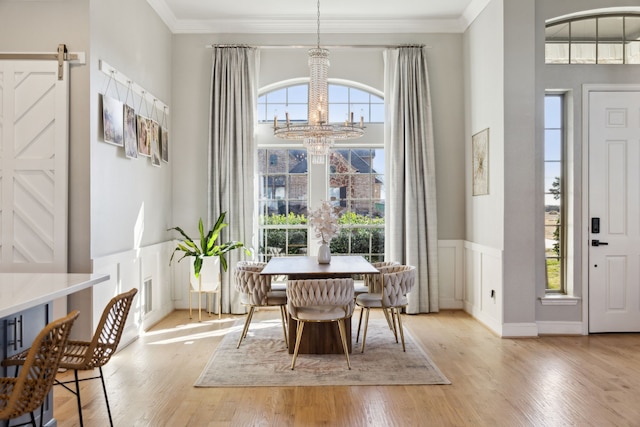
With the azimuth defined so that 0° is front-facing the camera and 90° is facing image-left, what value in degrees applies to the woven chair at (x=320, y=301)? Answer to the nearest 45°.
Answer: approximately 180°

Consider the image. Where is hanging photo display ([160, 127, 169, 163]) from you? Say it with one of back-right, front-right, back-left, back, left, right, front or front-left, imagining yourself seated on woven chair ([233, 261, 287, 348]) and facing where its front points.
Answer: back-left

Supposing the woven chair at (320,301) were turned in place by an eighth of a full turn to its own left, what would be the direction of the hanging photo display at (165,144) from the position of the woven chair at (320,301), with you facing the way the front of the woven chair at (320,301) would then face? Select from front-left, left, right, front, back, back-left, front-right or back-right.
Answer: front

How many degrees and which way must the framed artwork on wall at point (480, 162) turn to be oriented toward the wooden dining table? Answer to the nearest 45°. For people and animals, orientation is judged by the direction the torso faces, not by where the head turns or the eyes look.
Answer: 0° — it already faces it

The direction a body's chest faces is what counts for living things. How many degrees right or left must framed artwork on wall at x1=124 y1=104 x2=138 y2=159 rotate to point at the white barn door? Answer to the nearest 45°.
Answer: approximately 90° to its right

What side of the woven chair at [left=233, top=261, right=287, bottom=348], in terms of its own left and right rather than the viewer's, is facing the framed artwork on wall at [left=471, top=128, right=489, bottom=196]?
front

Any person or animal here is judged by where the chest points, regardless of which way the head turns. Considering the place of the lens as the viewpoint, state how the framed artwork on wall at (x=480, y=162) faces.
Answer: facing the viewer and to the left of the viewer

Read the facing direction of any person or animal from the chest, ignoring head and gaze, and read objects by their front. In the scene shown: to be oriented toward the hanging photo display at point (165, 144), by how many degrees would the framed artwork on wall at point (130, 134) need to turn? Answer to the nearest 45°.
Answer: approximately 135° to its left

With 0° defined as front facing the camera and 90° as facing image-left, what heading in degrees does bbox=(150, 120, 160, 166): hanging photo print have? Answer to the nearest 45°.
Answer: approximately 315°

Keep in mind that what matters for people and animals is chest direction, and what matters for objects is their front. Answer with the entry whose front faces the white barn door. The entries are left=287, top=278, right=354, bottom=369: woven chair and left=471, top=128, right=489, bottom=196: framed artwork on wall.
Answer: the framed artwork on wall

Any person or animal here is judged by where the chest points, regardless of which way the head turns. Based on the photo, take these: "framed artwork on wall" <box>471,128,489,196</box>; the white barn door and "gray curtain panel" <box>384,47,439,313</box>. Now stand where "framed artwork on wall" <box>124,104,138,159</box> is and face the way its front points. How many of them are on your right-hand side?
1
